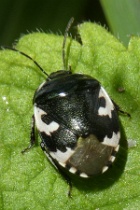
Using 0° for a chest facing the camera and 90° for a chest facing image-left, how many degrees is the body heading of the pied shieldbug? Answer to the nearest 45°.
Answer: approximately 180°

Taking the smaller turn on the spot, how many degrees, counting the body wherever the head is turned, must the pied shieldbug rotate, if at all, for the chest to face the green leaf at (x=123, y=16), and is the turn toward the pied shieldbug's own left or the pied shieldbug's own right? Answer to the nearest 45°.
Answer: approximately 45° to the pied shieldbug's own right
